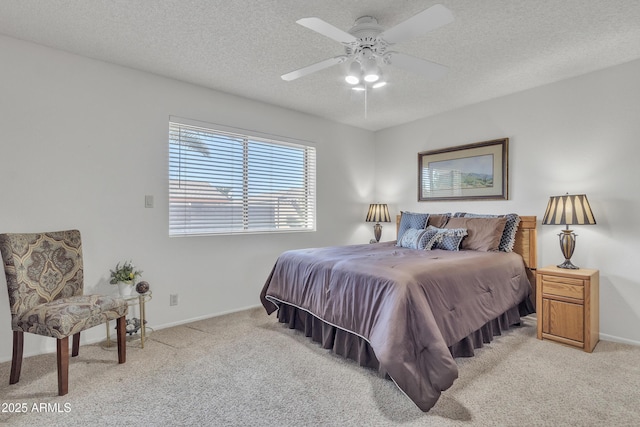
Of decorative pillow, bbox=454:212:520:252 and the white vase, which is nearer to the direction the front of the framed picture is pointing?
the white vase

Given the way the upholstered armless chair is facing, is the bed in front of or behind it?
in front

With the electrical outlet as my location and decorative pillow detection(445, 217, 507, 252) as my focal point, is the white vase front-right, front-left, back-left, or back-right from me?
back-right

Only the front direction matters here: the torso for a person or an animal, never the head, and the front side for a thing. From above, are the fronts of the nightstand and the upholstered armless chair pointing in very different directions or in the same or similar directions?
very different directions

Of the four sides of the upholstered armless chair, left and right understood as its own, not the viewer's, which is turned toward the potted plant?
left

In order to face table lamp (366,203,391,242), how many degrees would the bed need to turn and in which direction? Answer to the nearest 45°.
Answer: approximately 135° to its right

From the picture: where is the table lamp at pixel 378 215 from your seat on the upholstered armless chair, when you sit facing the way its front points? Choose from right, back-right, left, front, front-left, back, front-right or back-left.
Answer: front-left

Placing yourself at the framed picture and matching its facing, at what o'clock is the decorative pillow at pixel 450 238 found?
The decorative pillow is roughly at 11 o'clock from the framed picture.

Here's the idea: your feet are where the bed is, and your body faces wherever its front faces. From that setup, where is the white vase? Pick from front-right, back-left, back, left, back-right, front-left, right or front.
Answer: front-right

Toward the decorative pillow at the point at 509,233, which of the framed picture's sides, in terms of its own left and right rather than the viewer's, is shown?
left
